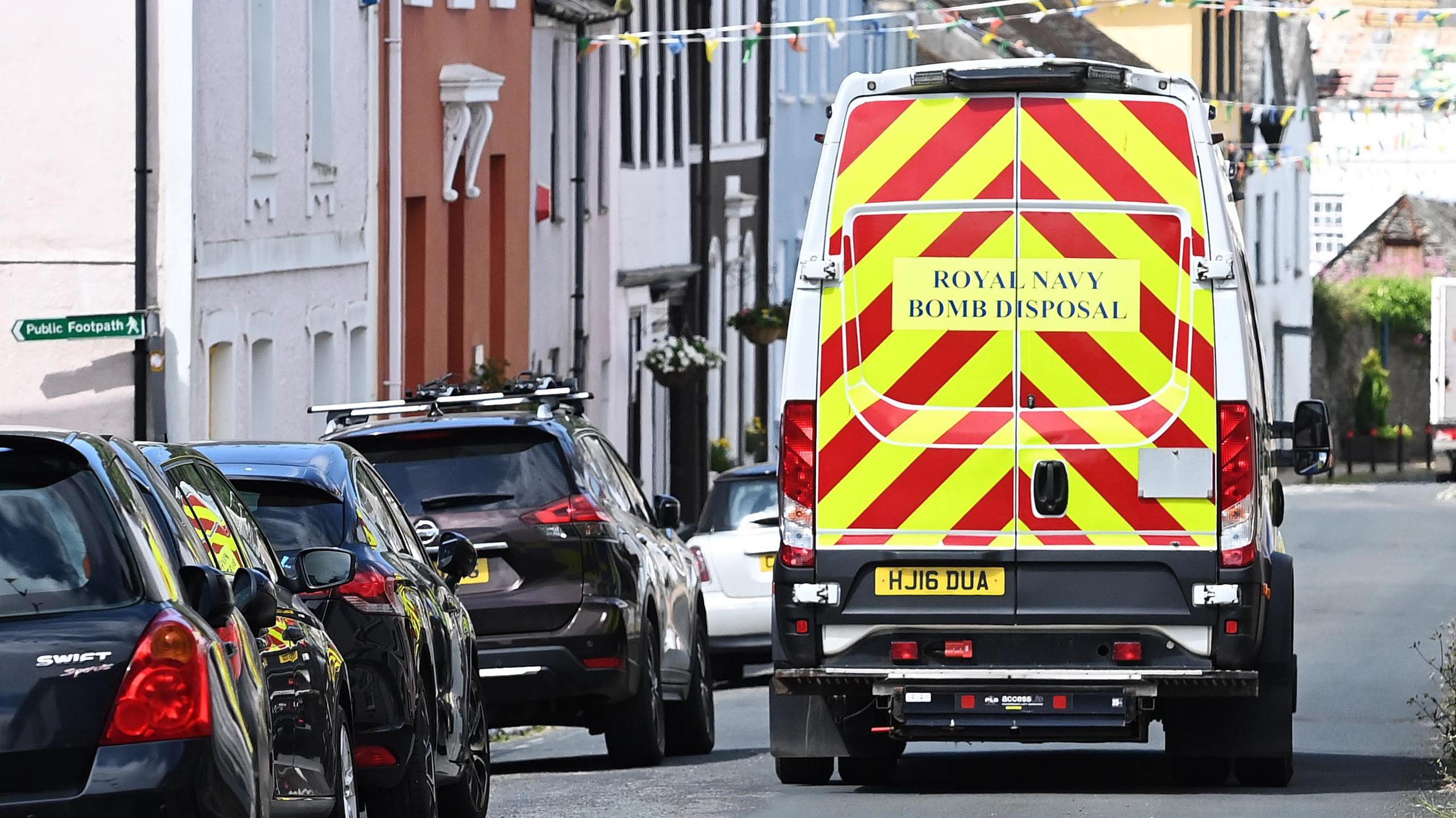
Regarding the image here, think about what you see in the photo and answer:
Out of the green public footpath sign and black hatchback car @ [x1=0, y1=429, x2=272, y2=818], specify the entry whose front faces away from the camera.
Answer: the black hatchback car

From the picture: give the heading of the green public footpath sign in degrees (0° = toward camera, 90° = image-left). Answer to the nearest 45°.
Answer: approximately 0°

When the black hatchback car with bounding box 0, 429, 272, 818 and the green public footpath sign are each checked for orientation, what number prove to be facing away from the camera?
1

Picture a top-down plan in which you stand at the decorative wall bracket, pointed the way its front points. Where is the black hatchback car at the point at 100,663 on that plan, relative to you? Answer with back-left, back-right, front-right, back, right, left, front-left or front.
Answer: front-right

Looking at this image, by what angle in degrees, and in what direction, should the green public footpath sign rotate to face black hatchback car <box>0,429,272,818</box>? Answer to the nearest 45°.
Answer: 0° — it already faces it

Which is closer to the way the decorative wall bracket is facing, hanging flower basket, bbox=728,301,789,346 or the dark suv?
the dark suv

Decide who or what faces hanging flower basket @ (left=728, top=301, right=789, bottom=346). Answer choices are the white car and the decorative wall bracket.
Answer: the white car

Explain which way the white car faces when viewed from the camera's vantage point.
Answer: facing away from the viewer

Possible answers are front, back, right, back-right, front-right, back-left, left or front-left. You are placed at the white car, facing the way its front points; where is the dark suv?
back

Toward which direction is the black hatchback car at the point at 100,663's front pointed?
away from the camera

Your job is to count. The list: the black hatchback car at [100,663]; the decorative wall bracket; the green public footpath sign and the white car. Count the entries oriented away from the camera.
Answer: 2

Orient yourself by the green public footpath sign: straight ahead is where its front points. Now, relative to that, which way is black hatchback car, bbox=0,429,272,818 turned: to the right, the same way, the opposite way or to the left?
the opposite way

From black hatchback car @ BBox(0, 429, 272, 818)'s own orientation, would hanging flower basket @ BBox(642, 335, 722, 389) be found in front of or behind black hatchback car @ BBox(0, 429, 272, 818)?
in front
